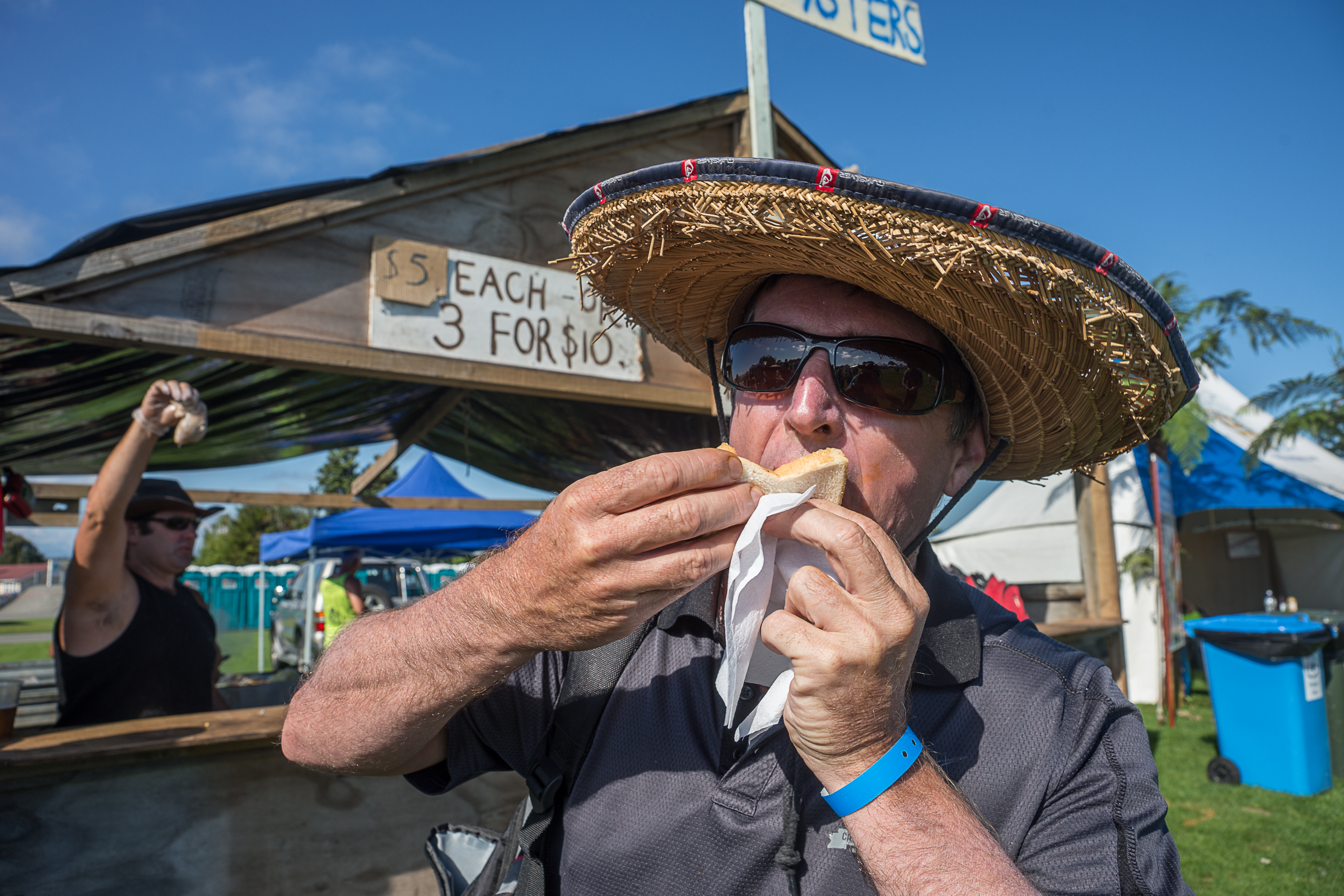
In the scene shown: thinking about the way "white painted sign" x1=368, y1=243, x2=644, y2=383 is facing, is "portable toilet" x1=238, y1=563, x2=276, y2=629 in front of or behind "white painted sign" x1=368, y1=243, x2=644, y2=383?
behind

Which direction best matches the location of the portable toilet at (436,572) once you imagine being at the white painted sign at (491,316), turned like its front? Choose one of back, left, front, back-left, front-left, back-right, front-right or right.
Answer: back

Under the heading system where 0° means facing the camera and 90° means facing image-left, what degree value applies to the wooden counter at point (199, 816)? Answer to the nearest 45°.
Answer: approximately 0°

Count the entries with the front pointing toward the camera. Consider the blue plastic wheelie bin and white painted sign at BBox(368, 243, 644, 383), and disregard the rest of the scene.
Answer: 1

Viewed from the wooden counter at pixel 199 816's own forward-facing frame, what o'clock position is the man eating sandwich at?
The man eating sandwich is roughly at 11 o'clock from the wooden counter.

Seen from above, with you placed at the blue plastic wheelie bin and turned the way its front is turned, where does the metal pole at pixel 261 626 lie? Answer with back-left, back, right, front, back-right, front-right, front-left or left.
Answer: back

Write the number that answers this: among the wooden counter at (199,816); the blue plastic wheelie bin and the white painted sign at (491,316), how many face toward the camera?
2

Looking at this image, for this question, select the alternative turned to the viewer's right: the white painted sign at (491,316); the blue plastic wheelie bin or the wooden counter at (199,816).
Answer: the blue plastic wheelie bin

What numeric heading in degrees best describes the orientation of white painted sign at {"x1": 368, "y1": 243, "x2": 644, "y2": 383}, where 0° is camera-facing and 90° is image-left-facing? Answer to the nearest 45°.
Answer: approximately 0°

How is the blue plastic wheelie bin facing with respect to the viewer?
to the viewer's right

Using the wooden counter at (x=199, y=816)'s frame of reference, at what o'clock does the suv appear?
The suv is roughly at 6 o'clock from the wooden counter.
